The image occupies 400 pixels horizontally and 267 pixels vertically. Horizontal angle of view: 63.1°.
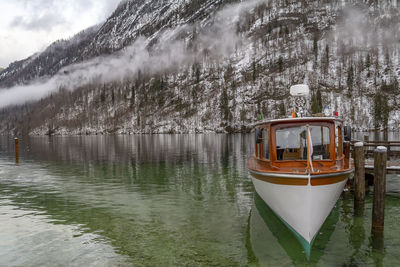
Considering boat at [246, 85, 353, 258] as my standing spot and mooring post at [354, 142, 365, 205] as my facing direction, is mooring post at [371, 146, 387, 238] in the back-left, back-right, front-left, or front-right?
front-right

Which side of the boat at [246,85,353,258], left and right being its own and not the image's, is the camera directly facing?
front

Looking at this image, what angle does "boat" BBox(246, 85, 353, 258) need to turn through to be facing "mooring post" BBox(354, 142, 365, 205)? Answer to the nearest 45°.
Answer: approximately 135° to its left

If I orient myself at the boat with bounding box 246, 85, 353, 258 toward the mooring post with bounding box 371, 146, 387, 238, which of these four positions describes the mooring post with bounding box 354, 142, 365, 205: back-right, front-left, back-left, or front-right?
front-left

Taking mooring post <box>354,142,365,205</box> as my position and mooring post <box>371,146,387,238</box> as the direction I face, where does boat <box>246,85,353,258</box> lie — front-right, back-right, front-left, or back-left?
front-right

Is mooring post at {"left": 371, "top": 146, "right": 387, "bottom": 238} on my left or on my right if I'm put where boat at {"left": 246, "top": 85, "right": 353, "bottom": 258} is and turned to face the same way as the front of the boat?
on my left
